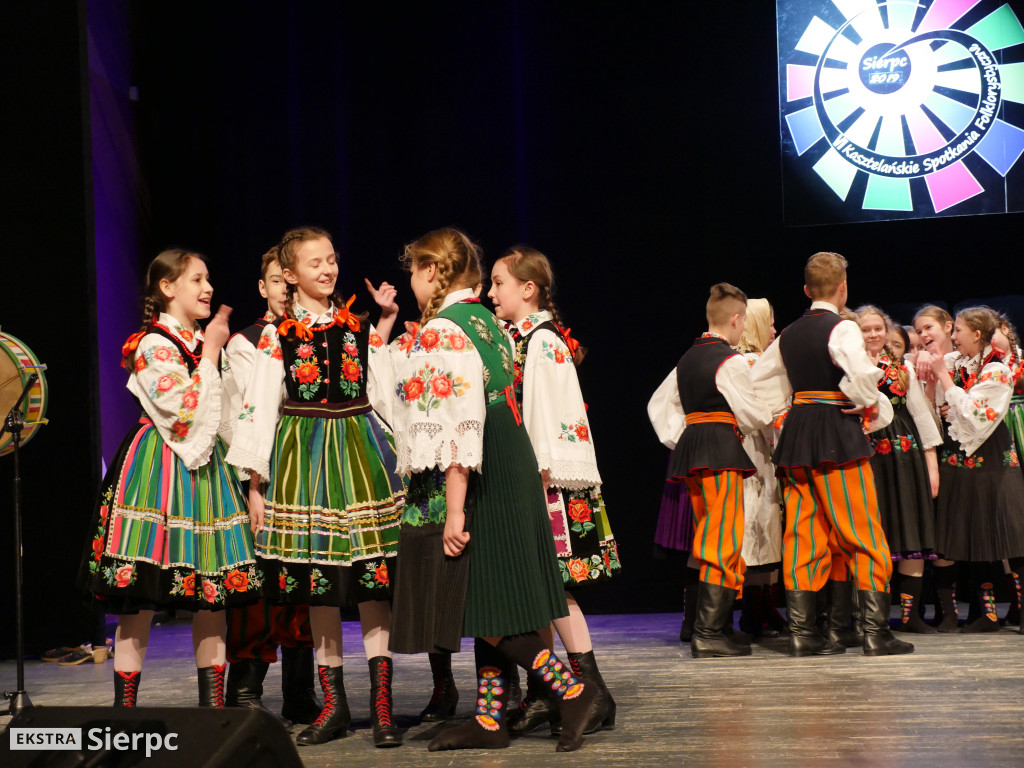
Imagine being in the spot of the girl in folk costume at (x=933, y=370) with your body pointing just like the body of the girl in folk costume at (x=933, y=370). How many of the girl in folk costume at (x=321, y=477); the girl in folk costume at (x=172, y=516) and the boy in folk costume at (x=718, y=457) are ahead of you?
3

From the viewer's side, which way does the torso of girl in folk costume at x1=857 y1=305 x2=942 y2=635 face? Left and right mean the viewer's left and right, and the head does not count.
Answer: facing the viewer and to the left of the viewer

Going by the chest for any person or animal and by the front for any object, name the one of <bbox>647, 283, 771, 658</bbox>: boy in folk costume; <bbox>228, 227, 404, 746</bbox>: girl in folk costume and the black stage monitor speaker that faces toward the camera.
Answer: the girl in folk costume

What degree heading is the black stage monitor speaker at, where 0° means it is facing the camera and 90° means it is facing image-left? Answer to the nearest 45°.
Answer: approximately 180°

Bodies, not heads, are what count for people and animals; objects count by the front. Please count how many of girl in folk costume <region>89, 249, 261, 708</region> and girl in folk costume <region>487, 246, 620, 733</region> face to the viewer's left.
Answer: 1

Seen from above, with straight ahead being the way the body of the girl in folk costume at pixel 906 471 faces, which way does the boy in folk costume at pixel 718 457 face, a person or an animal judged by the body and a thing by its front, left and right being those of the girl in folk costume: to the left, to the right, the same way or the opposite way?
the opposite way

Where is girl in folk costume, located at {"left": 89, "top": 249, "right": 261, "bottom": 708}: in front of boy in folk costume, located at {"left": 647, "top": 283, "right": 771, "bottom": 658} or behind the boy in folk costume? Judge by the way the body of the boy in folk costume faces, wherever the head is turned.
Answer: behind

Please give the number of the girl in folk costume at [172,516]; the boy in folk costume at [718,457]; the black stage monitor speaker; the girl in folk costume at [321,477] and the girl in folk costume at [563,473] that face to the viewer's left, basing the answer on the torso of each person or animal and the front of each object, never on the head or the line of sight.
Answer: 1

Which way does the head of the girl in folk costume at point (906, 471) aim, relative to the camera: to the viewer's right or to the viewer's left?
to the viewer's left

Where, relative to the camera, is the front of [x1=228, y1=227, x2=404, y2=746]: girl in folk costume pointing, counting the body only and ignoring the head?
toward the camera

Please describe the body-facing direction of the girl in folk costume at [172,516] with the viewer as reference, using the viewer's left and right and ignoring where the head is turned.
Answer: facing the viewer and to the right of the viewer

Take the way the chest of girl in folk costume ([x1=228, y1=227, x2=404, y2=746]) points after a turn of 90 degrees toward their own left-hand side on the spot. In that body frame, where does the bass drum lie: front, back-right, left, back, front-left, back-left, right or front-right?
back-left

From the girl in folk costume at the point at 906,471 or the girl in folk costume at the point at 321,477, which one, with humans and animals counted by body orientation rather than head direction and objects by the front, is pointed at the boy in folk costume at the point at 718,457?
the girl in folk costume at the point at 906,471

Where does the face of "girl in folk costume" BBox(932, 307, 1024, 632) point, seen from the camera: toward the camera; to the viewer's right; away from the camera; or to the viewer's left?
to the viewer's left

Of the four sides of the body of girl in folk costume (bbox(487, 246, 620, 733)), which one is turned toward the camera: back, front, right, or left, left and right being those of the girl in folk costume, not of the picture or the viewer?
left

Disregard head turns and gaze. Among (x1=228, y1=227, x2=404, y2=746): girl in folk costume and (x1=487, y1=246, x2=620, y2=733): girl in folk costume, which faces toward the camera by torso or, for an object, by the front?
(x1=228, y1=227, x2=404, y2=746): girl in folk costume

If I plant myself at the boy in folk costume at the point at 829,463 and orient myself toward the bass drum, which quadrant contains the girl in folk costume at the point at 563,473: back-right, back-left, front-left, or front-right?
front-left

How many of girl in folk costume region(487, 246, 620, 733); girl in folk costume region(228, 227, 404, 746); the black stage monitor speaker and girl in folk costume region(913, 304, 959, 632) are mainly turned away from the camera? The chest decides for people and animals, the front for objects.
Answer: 1

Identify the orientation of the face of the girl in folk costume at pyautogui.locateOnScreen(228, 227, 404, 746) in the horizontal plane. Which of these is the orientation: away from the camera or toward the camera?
toward the camera
